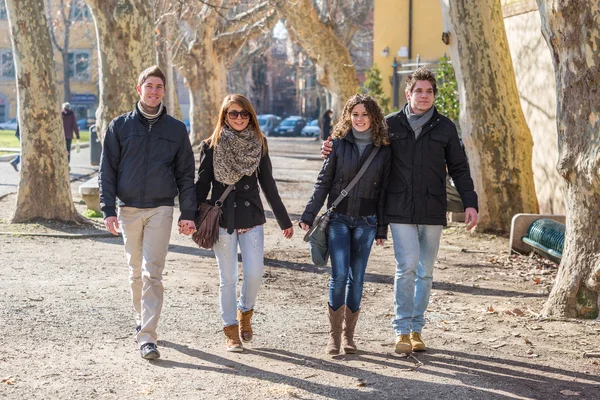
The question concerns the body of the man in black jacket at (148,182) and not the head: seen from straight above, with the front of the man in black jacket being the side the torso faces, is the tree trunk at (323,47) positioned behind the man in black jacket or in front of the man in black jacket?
behind

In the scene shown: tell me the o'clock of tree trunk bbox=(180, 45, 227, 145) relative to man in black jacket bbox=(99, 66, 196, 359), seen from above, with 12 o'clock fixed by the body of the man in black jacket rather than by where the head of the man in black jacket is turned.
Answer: The tree trunk is roughly at 6 o'clock from the man in black jacket.

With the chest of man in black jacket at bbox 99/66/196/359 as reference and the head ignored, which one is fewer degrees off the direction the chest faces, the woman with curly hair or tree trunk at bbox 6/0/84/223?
the woman with curly hair

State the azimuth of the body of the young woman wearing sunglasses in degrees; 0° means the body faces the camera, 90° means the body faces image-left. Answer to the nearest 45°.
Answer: approximately 0°

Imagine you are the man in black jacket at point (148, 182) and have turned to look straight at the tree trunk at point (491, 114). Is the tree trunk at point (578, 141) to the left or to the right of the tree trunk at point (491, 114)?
right

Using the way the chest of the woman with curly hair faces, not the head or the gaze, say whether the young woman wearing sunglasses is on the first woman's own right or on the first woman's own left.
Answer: on the first woman's own right

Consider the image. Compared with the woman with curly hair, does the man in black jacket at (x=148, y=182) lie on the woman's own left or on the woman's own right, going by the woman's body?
on the woman's own right

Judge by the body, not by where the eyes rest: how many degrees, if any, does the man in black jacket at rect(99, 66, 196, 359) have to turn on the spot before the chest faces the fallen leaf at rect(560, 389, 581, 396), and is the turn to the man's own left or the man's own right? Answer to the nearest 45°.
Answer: approximately 45° to the man's own left
